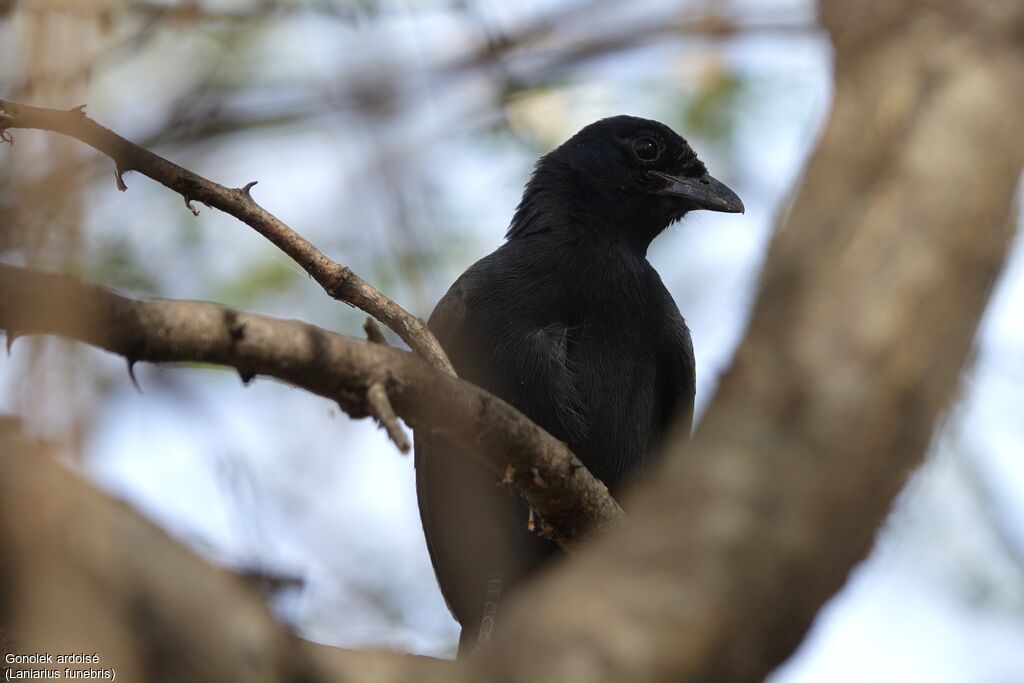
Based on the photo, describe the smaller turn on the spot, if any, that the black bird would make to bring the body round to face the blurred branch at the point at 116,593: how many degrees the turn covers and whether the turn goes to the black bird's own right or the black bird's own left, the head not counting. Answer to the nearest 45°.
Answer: approximately 45° to the black bird's own right

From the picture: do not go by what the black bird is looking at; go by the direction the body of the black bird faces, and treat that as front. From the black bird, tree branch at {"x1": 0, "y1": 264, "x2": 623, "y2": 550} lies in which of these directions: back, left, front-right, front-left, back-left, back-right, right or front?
front-right

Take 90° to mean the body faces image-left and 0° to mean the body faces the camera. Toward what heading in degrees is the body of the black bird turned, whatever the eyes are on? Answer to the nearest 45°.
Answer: approximately 315°

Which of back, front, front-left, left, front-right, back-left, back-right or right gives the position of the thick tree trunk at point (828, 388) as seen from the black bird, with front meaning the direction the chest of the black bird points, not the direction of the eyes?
front-right
